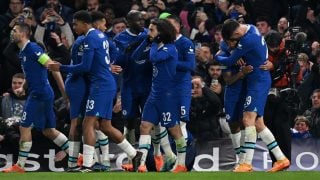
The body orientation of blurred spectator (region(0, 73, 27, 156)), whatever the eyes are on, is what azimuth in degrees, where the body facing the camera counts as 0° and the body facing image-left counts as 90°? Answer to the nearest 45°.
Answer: approximately 0°

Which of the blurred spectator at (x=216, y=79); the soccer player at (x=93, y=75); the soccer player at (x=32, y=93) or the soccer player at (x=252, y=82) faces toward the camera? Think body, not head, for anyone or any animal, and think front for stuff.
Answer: the blurred spectator

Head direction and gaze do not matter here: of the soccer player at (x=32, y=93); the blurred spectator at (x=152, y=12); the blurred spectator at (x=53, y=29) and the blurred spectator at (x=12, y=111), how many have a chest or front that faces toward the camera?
3

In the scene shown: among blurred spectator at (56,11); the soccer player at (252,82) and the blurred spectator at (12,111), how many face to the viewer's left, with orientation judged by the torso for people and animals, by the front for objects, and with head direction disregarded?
1

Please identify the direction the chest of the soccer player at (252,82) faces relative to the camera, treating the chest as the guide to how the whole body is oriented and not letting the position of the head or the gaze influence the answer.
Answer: to the viewer's left
